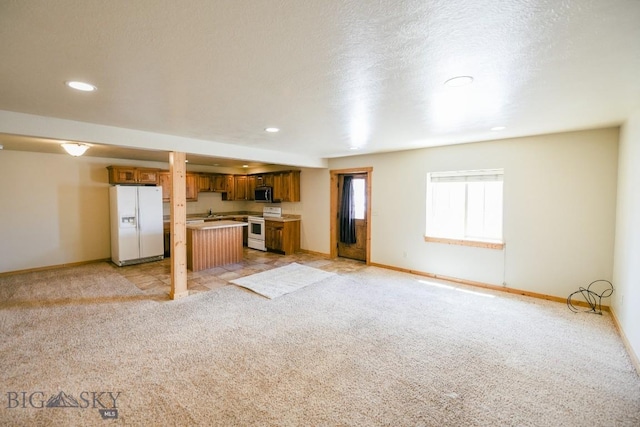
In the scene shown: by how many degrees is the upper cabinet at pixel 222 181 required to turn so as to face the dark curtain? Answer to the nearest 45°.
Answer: approximately 45° to its left

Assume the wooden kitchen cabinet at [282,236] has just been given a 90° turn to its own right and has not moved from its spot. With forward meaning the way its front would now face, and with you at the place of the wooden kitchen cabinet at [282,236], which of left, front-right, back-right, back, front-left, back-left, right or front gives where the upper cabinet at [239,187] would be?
front

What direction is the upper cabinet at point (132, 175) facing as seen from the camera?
toward the camera

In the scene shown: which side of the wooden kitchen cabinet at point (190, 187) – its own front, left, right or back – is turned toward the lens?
front

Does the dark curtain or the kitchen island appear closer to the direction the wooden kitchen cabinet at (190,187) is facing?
the kitchen island

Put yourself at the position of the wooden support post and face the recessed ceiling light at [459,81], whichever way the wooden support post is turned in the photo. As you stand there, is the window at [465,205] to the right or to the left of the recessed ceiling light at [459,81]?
left

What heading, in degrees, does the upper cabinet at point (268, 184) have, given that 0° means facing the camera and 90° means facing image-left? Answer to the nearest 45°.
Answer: approximately 45°

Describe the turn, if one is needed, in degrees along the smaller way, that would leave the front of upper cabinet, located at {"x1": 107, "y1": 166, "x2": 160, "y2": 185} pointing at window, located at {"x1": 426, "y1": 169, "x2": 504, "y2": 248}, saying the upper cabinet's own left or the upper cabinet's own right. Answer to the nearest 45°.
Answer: approximately 45° to the upper cabinet's own left

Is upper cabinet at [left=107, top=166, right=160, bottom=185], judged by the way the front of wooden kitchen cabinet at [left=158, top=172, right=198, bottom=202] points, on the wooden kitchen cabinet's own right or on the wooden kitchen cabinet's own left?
on the wooden kitchen cabinet's own right

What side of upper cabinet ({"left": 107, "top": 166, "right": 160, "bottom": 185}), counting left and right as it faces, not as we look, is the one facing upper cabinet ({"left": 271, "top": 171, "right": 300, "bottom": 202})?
left

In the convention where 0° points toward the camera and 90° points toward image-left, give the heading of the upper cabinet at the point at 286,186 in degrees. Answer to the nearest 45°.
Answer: approximately 45°

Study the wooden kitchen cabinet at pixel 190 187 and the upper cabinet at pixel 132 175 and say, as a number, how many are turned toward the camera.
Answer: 2

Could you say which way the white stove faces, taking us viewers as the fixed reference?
facing the viewer and to the left of the viewer

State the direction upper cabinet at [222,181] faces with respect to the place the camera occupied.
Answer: facing the viewer

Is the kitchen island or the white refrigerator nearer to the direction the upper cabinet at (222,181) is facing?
the kitchen island

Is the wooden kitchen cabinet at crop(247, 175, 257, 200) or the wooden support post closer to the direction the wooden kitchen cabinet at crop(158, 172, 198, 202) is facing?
the wooden support post

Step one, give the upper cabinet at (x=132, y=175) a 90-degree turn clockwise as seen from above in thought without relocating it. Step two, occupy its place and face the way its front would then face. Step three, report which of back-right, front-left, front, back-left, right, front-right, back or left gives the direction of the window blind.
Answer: back-left
